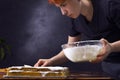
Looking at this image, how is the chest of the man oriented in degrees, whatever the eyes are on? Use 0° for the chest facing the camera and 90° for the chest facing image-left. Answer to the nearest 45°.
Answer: approximately 45°

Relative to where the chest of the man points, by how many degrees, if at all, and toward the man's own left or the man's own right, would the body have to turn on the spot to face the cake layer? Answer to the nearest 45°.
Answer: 0° — they already face it
